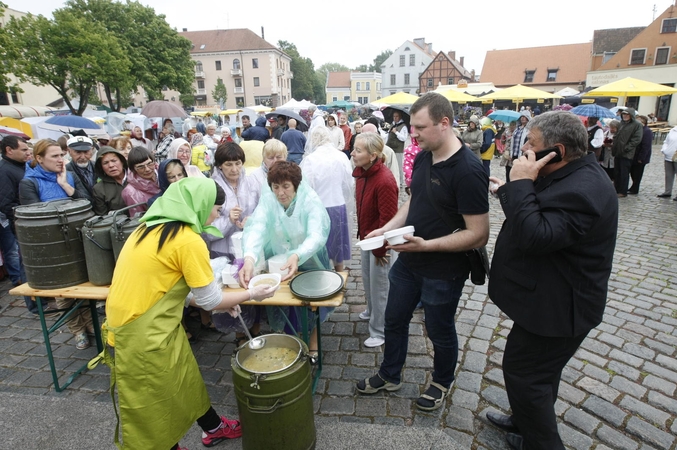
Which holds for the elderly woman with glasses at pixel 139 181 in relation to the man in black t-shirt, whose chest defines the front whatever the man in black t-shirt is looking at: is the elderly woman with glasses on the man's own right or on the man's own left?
on the man's own right

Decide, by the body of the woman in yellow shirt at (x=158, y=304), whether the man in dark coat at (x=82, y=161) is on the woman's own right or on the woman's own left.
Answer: on the woman's own left

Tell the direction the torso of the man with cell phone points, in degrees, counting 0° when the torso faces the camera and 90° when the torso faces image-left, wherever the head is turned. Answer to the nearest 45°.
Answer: approximately 90°

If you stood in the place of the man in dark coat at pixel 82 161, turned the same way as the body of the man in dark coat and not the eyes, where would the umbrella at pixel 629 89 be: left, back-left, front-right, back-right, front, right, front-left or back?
left

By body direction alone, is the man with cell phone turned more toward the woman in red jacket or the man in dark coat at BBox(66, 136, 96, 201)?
the man in dark coat

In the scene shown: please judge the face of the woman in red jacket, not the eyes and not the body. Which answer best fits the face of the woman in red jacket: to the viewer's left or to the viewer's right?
to the viewer's left

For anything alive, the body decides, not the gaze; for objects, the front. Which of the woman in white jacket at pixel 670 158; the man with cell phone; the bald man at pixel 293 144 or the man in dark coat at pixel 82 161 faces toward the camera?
the man in dark coat

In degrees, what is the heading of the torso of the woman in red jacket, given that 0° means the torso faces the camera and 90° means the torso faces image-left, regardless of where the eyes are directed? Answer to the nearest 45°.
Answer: approximately 45°

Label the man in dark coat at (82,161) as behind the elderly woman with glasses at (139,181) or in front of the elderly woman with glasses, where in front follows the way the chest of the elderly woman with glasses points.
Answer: behind

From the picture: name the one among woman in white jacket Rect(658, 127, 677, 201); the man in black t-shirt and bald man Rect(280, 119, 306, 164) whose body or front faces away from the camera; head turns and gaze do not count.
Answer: the bald man

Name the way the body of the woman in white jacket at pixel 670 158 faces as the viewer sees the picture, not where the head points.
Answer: to the viewer's left

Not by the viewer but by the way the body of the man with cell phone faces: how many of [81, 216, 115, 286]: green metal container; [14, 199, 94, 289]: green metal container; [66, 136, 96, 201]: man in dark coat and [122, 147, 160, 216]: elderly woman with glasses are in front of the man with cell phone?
4

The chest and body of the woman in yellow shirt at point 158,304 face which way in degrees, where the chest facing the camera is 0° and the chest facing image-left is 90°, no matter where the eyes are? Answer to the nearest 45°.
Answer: approximately 270°

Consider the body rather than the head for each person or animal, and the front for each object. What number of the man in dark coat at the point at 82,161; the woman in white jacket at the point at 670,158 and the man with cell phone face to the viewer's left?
2
